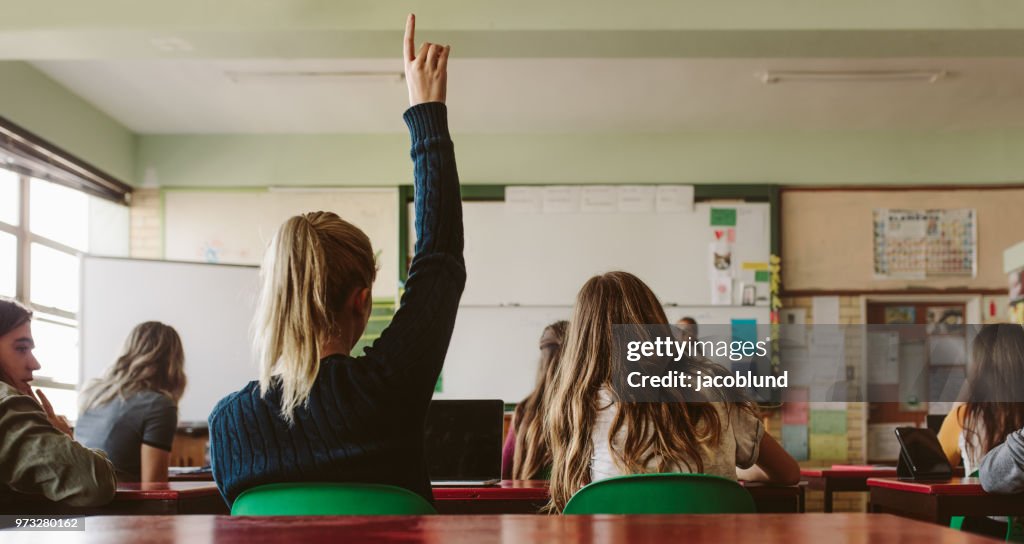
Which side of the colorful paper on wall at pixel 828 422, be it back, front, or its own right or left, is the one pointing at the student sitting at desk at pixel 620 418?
front

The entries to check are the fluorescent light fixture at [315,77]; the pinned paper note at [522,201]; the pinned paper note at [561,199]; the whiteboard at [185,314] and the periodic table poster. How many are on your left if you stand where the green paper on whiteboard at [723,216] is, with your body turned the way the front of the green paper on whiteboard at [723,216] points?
1

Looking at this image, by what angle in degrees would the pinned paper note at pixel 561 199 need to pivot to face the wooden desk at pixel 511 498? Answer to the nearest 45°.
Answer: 0° — it already faces it

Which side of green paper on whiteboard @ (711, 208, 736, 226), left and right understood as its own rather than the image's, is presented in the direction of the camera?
front

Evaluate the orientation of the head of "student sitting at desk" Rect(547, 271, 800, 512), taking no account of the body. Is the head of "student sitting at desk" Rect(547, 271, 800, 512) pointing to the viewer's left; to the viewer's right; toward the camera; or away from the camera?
away from the camera

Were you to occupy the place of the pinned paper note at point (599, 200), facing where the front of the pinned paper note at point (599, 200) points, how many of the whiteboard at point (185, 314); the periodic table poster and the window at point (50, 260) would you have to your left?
1

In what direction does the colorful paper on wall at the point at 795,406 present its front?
toward the camera

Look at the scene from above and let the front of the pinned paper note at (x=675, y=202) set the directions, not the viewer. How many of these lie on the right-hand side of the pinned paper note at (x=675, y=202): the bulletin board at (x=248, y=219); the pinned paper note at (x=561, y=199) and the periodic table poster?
2

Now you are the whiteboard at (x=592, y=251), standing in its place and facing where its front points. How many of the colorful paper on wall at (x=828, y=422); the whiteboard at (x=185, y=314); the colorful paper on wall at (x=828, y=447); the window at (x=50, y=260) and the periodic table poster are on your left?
3

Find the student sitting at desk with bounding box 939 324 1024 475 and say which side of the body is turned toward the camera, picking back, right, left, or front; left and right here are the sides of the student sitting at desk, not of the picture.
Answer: back

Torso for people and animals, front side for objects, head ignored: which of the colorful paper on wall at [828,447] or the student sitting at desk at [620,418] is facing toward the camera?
the colorful paper on wall

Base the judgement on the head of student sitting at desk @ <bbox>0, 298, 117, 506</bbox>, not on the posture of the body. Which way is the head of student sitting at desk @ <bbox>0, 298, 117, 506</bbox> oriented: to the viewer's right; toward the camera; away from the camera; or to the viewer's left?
to the viewer's right

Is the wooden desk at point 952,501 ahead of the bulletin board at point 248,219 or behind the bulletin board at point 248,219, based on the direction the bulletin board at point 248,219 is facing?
ahead

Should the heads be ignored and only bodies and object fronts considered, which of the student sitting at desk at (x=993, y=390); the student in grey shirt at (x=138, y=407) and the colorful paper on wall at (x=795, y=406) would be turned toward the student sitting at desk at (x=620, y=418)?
the colorful paper on wall

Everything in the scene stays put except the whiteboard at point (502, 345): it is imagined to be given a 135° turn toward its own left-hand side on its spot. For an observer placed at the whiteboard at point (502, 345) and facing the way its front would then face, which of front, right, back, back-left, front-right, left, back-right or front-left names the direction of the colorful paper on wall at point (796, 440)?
front-right

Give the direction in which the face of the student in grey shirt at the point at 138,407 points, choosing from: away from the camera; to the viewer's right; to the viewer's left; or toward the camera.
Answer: away from the camera

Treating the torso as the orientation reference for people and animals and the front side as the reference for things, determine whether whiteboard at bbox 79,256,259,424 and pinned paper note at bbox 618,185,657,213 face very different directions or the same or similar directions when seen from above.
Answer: same or similar directions

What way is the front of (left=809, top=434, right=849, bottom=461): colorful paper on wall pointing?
toward the camera

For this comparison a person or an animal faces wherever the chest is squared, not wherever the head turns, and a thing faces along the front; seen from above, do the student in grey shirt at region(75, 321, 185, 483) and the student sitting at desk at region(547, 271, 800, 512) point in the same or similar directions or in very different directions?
same or similar directions

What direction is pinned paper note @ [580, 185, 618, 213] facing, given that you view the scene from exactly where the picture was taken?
facing the viewer
